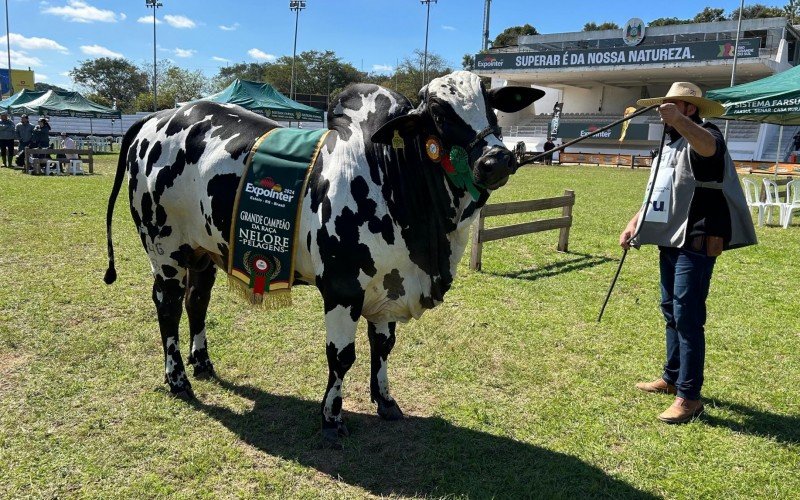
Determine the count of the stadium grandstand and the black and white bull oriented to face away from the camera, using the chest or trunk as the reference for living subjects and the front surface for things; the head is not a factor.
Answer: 0

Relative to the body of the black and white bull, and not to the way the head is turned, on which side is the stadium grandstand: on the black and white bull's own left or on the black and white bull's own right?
on the black and white bull's own left

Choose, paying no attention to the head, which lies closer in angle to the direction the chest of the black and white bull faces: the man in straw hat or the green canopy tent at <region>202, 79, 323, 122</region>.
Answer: the man in straw hat

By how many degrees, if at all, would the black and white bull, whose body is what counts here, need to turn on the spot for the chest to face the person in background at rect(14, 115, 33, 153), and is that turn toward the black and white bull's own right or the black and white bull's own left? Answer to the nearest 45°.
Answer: approximately 180°

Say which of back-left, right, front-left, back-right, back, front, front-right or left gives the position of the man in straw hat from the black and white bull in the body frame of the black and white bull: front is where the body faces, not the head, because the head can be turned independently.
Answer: front-left

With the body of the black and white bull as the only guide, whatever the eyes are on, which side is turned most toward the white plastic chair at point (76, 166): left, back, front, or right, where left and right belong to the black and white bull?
back

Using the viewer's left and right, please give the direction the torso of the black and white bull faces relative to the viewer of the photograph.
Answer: facing the viewer and to the right of the viewer

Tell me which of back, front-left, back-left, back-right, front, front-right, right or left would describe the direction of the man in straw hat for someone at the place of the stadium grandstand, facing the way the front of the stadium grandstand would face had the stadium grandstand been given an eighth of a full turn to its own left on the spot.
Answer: front

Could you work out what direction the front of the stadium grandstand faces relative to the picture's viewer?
facing the viewer and to the left of the viewer

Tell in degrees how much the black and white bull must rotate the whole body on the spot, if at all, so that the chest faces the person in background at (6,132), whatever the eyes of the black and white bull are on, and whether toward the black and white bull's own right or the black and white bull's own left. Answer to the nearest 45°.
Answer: approximately 180°
